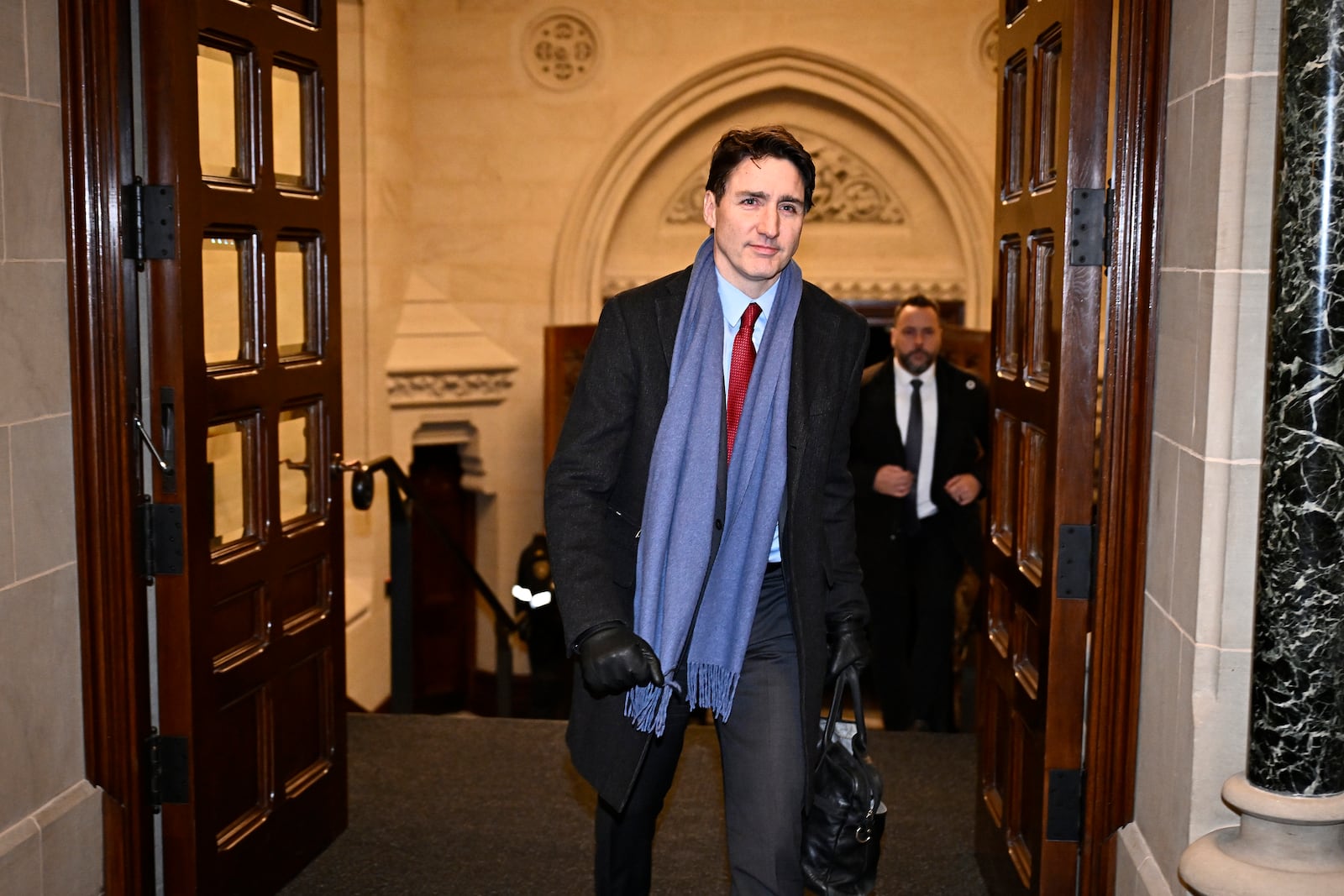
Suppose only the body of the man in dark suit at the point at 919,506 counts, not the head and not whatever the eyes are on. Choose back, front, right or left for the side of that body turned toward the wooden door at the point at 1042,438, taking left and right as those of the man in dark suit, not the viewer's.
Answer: front

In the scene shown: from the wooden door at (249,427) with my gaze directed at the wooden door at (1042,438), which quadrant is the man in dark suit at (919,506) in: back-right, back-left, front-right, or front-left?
front-left

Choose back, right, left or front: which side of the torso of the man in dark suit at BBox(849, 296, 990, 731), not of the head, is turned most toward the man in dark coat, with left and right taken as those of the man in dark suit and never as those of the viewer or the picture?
front

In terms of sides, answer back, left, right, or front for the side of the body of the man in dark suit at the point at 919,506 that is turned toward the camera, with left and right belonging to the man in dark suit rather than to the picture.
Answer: front

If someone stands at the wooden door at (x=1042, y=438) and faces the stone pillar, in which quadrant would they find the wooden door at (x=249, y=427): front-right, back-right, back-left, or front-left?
back-right

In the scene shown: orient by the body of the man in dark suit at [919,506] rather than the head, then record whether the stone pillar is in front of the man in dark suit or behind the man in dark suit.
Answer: in front

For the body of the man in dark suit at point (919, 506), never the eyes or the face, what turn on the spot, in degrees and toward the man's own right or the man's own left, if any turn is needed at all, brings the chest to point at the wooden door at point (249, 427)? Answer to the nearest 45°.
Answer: approximately 45° to the man's own right
